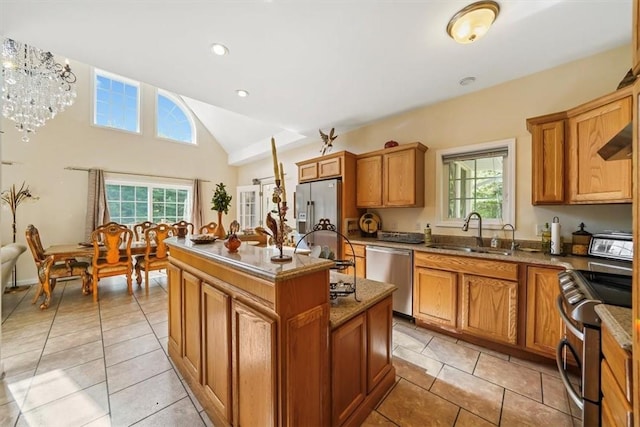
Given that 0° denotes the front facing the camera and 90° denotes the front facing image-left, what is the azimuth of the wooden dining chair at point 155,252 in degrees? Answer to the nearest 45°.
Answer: approximately 135°

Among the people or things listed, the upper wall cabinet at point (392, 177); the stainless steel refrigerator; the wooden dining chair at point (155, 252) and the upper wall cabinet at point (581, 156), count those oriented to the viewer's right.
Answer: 0

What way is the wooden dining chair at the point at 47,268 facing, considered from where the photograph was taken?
facing to the right of the viewer

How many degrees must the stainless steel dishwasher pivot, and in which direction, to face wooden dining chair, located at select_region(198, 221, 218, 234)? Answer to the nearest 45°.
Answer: approximately 45° to its right

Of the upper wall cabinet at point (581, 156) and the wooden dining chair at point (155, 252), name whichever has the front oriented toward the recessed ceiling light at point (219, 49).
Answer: the upper wall cabinet

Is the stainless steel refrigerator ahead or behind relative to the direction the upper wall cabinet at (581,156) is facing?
ahead

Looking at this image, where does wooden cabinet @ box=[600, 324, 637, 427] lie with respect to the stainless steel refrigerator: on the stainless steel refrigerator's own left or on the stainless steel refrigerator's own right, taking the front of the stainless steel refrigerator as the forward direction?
on the stainless steel refrigerator's own left

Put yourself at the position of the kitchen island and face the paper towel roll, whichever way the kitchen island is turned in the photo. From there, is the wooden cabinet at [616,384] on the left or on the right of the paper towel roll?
right

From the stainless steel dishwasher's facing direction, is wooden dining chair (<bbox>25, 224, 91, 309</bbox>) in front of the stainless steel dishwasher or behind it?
in front
